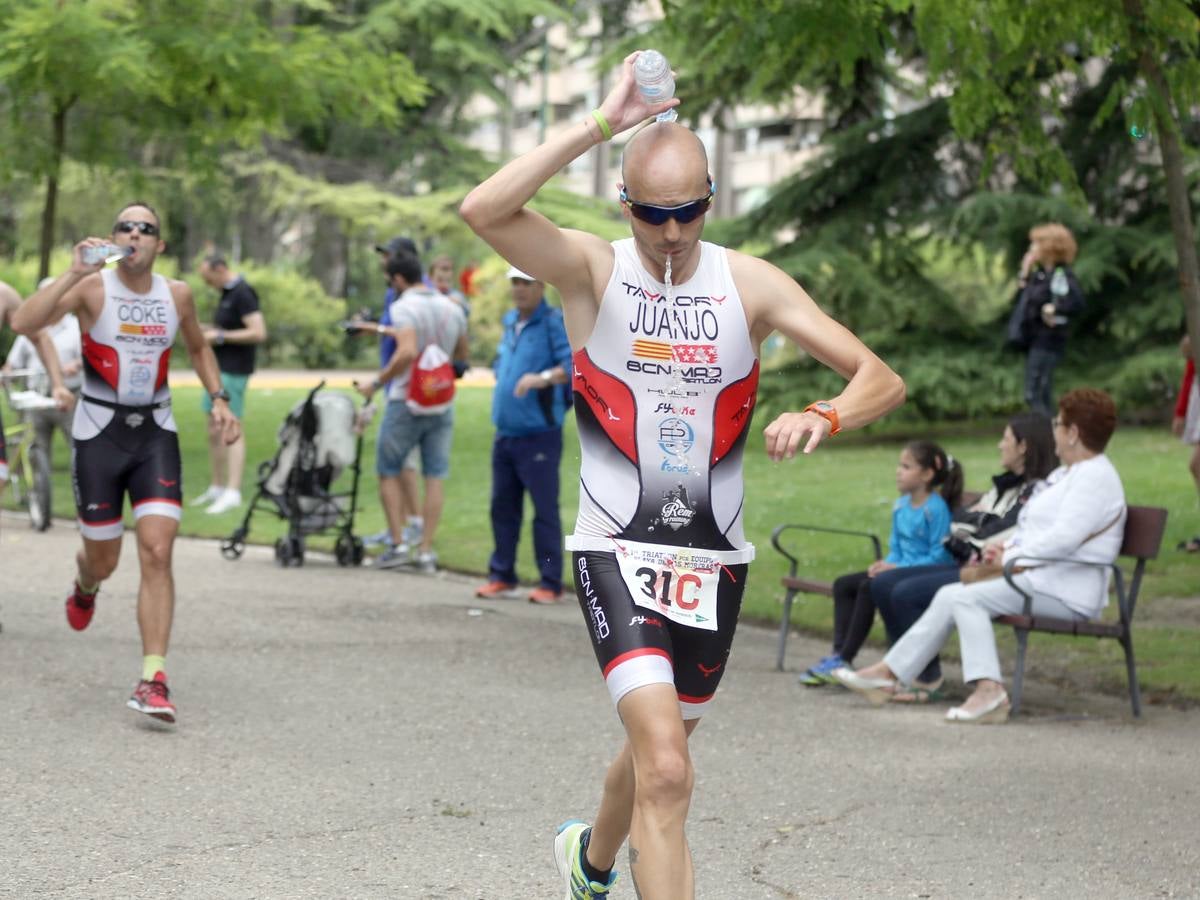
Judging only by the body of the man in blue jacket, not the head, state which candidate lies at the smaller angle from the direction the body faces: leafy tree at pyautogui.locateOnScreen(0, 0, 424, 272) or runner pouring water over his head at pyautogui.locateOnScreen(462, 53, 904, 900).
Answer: the runner pouring water over his head

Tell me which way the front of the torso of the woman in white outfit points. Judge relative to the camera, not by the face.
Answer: to the viewer's left

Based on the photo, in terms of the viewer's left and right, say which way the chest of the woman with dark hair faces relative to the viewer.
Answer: facing to the left of the viewer

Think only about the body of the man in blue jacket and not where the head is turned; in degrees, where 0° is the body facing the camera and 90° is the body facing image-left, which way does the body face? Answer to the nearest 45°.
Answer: approximately 45°

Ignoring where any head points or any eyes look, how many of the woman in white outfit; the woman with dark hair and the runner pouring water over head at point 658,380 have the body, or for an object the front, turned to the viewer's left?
2
